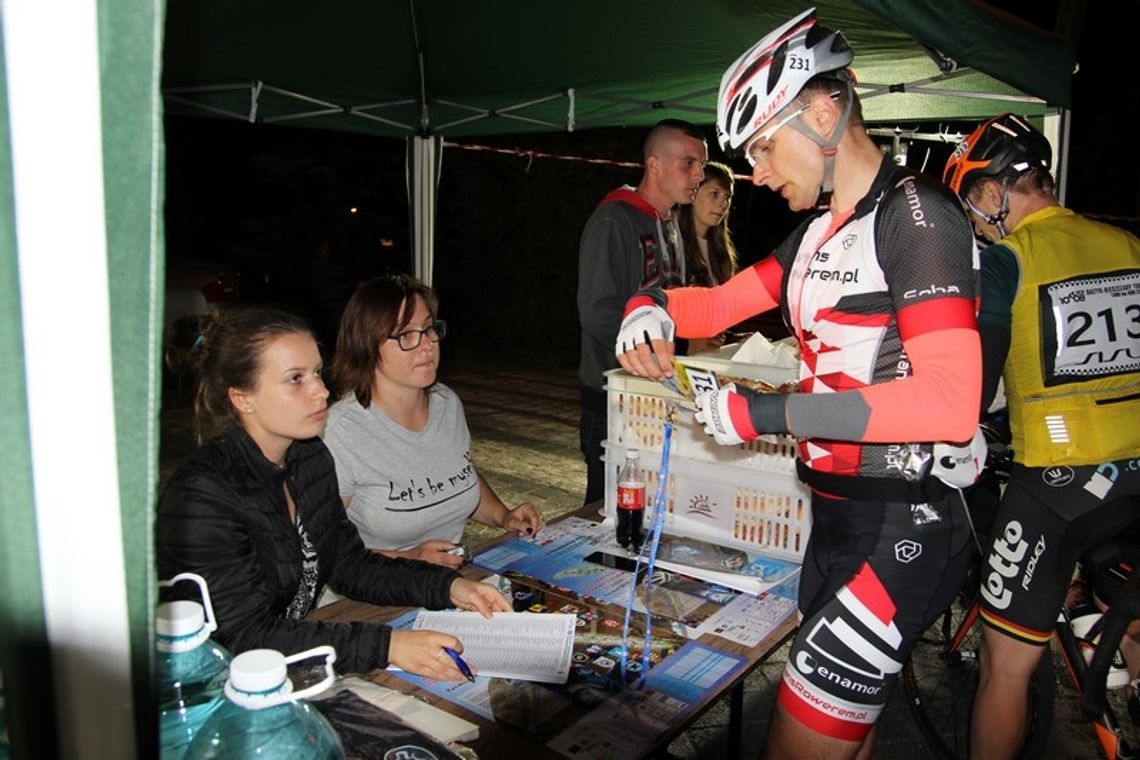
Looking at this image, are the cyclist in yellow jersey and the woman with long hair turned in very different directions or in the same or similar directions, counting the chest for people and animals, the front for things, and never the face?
very different directions

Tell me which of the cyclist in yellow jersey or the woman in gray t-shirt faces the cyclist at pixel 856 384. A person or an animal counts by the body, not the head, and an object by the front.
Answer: the woman in gray t-shirt

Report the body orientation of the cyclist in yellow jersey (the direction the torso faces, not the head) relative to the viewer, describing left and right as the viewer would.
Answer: facing away from the viewer and to the left of the viewer

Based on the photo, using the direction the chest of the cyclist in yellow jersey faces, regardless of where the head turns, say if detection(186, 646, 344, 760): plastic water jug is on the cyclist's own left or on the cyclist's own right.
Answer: on the cyclist's own left

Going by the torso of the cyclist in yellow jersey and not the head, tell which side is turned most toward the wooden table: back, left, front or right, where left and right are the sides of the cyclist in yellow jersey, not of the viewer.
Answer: left

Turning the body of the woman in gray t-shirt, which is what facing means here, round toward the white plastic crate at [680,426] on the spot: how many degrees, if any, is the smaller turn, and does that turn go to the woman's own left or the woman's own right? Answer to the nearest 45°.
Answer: approximately 45° to the woman's own left

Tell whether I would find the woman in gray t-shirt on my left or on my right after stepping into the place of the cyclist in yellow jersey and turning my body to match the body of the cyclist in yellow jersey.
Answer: on my left
